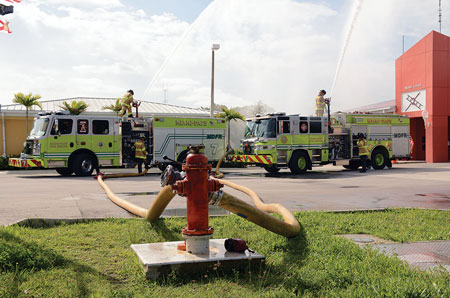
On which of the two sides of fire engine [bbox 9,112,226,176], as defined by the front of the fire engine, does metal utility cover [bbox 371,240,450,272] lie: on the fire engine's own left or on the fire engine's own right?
on the fire engine's own left

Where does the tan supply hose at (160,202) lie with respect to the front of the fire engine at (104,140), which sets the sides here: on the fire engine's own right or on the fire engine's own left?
on the fire engine's own left

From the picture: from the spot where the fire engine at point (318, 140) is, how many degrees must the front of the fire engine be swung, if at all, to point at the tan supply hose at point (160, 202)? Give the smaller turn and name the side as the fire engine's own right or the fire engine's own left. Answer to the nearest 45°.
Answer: approximately 45° to the fire engine's own left

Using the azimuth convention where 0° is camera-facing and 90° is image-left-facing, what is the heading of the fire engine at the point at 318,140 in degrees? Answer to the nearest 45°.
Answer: approximately 45°

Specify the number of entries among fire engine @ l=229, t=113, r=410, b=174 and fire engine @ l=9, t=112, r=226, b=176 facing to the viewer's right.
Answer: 0

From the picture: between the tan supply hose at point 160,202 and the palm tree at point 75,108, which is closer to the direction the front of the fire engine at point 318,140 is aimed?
the tan supply hose

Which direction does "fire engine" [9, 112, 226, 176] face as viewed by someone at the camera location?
facing the viewer and to the left of the viewer

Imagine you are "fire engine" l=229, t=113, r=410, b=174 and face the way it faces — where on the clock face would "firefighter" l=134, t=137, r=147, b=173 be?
The firefighter is roughly at 1 o'clock from the fire engine.

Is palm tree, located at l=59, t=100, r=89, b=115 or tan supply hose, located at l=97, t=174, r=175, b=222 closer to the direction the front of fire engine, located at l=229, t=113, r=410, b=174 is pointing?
the tan supply hose
